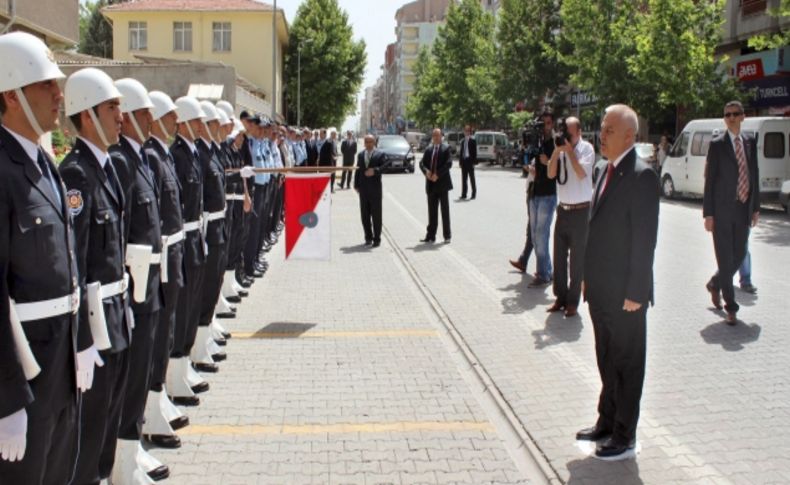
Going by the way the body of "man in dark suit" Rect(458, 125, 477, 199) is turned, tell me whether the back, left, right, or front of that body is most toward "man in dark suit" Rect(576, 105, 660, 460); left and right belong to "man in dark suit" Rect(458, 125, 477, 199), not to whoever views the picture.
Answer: front

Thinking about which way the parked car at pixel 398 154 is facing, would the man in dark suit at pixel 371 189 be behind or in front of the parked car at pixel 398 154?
in front

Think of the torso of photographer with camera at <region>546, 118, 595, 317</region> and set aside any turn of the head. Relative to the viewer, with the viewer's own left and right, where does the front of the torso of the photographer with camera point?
facing the viewer and to the left of the viewer

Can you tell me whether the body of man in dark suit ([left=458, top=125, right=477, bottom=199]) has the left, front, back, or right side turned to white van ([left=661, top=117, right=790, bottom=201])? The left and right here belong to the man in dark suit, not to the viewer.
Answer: left

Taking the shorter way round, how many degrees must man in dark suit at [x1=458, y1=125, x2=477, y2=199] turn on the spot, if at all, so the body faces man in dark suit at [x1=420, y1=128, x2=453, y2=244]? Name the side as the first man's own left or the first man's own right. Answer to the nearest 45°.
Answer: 0° — they already face them

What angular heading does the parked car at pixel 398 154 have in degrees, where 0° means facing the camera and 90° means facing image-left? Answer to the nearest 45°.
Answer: approximately 0°

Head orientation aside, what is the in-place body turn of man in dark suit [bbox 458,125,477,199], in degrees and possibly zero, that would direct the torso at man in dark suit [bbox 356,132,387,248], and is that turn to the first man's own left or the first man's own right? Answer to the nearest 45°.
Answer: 0° — they already face them

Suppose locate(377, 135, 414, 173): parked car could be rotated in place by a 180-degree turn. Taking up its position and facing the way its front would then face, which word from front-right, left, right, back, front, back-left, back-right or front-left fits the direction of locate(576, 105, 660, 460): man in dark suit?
back

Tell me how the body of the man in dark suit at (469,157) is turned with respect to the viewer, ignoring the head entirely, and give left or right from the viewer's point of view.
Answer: facing the viewer

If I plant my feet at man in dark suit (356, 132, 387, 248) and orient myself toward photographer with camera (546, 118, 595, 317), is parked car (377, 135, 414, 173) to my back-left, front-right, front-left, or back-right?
back-left
